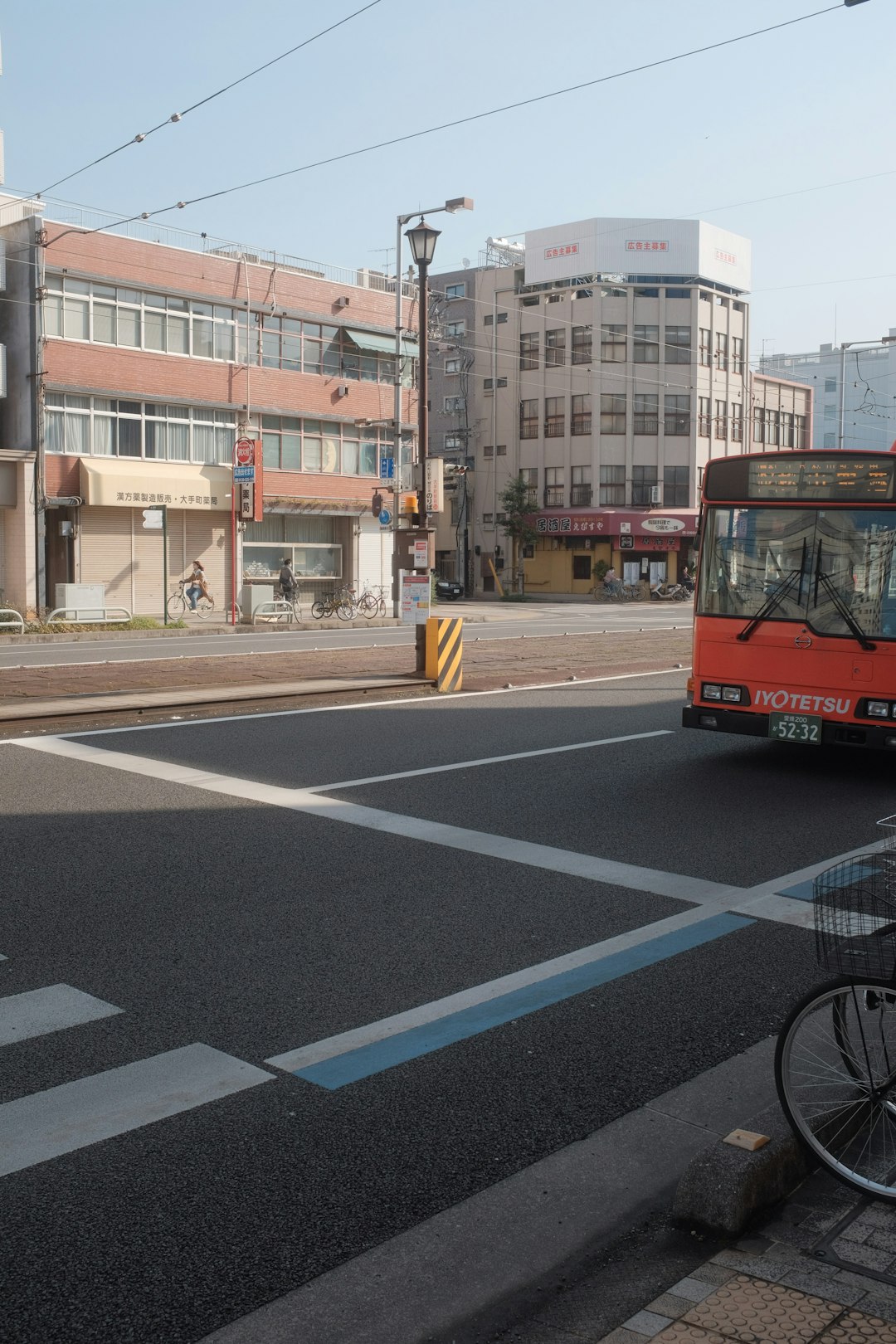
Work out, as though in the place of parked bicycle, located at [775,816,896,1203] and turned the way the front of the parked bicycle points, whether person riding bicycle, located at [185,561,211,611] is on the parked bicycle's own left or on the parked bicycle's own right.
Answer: on the parked bicycle's own right

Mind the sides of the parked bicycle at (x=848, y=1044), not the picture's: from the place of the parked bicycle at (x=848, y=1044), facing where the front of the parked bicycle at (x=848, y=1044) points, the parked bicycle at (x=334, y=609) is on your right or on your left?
on your right

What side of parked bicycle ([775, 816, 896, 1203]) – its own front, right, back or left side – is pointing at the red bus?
right

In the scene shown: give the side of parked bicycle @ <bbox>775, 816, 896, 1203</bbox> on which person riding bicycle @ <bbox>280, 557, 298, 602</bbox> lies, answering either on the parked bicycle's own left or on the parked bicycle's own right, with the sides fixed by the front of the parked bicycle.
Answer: on the parked bicycle's own right

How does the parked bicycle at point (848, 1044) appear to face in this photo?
to the viewer's left

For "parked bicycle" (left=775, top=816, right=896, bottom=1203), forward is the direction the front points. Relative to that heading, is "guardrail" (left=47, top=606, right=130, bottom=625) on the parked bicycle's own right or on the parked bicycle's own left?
on the parked bicycle's own right
